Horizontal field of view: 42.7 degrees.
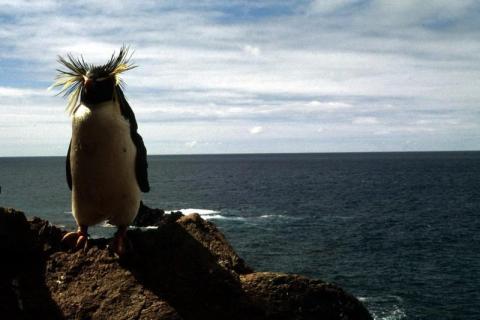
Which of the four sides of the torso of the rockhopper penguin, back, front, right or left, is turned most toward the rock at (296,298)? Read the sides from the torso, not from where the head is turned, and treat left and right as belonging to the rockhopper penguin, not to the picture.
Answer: left

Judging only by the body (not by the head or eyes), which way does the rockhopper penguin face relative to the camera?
toward the camera
